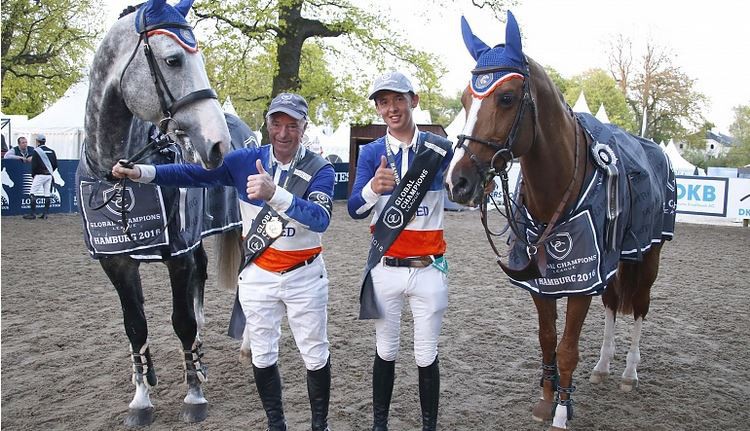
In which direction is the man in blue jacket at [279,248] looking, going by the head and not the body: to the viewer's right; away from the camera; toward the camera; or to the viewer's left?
toward the camera

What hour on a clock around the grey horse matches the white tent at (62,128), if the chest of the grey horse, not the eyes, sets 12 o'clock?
The white tent is roughly at 4 o'clock from the grey horse.

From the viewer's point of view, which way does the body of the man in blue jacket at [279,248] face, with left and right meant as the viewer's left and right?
facing the viewer

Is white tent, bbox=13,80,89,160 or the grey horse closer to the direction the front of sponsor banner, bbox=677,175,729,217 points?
the grey horse

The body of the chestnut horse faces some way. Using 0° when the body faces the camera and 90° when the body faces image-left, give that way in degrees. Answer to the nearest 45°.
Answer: approximately 45°

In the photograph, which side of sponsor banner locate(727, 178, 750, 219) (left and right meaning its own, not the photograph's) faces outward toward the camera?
front

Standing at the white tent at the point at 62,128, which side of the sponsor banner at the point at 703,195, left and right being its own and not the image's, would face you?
right

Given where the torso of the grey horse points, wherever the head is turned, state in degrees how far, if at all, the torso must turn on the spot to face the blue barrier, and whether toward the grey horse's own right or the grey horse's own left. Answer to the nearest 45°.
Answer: approximately 135° to the grey horse's own right

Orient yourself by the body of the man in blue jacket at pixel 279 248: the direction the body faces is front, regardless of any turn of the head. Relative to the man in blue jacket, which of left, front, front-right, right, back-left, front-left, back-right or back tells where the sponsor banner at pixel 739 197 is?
back-left
